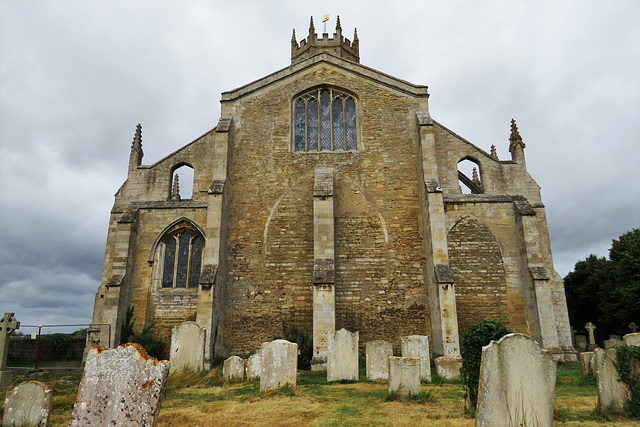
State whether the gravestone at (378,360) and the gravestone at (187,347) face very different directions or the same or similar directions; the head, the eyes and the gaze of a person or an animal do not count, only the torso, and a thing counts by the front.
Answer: same or similar directions

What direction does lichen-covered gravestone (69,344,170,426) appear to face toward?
toward the camera

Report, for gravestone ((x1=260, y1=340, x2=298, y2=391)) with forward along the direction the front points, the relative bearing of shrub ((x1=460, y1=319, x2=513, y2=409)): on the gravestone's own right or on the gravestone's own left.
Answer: on the gravestone's own left

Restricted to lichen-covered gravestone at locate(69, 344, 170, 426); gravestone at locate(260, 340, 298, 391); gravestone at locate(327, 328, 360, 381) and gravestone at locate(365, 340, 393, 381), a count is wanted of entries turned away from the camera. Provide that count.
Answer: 0

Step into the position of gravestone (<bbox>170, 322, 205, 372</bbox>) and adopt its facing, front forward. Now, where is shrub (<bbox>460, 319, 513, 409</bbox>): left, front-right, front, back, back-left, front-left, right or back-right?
front-left

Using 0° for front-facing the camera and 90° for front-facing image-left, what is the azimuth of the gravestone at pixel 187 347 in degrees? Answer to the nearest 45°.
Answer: approximately 0°

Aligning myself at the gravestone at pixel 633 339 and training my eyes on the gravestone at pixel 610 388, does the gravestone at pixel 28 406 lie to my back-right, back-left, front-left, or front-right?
front-right

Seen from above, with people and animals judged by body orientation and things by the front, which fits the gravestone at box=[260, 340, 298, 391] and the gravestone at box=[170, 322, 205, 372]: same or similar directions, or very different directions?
same or similar directions

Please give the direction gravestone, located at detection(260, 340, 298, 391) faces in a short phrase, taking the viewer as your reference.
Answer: facing the viewer

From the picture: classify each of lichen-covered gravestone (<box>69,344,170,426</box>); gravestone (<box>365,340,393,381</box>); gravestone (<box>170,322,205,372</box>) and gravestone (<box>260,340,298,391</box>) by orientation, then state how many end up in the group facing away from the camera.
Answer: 0

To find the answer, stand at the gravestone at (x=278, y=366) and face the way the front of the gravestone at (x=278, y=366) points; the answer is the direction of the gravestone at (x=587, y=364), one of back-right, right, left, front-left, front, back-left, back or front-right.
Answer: left
